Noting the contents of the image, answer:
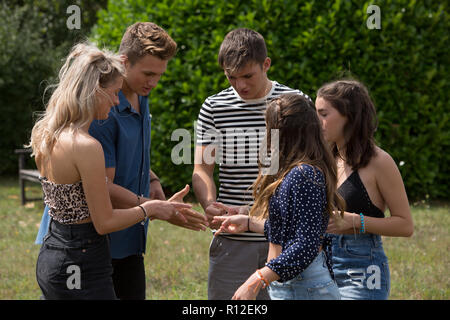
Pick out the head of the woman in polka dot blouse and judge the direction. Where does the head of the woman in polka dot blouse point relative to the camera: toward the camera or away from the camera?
away from the camera

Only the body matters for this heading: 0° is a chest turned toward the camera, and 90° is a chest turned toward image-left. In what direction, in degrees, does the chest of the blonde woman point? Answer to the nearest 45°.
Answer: approximately 225°

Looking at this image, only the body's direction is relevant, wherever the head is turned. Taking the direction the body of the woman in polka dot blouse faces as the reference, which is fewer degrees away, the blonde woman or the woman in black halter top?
the blonde woman

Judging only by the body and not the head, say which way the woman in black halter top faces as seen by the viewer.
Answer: to the viewer's left

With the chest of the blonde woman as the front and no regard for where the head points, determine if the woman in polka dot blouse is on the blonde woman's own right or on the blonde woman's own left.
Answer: on the blonde woman's own right

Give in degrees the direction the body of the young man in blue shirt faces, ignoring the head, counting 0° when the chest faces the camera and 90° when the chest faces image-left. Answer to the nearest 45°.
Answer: approximately 315°

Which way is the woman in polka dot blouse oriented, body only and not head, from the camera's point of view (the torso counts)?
to the viewer's left

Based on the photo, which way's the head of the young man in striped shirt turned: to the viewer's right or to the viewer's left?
to the viewer's left

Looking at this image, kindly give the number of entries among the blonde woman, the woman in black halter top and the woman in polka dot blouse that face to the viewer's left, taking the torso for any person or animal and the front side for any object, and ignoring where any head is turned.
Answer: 2

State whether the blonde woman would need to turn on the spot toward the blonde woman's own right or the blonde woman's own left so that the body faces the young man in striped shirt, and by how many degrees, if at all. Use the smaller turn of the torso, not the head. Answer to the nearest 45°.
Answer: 0° — they already face them

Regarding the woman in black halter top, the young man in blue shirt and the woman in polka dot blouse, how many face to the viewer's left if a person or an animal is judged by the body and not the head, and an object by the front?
2

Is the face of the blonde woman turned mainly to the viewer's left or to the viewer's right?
to the viewer's right

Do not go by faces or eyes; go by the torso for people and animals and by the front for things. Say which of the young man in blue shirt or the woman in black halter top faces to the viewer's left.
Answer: the woman in black halter top
